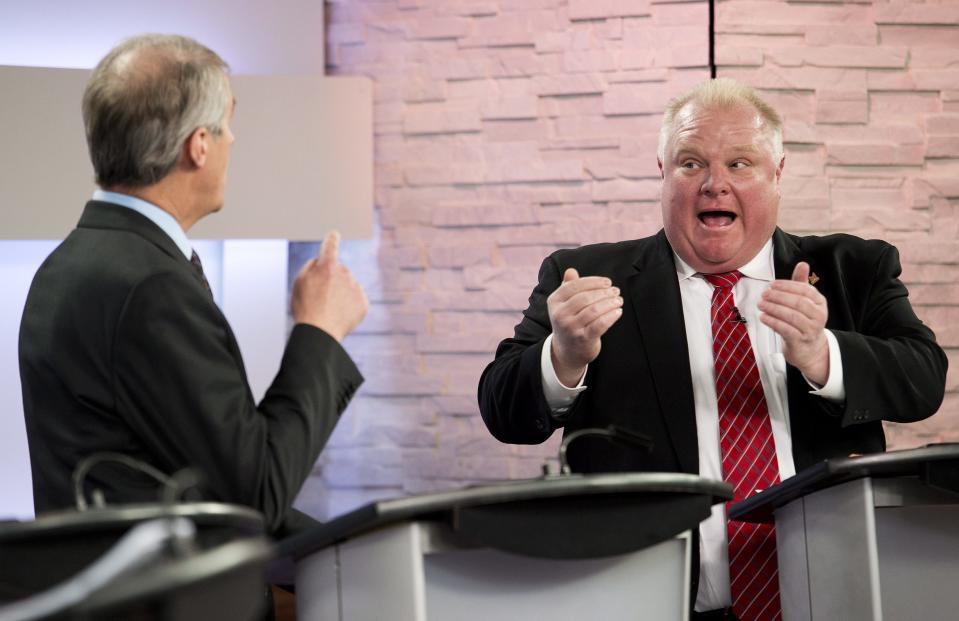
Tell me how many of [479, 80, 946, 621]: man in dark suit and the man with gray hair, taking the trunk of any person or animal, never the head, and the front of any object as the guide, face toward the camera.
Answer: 1

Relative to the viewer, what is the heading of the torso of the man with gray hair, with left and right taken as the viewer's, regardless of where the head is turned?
facing away from the viewer and to the right of the viewer

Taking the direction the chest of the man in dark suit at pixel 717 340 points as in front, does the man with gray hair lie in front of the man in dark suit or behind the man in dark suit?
in front

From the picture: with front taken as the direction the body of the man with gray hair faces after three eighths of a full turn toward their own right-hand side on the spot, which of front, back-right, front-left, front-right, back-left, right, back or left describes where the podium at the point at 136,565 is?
front

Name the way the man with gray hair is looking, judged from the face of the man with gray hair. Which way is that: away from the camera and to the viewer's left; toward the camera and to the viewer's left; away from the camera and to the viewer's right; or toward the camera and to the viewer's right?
away from the camera and to the viewer's right

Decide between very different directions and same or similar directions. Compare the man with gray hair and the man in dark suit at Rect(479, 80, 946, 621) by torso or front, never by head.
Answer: very different directions

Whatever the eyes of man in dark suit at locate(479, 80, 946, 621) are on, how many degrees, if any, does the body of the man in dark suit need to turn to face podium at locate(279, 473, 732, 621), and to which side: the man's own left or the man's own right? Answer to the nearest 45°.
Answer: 0° — they already face it

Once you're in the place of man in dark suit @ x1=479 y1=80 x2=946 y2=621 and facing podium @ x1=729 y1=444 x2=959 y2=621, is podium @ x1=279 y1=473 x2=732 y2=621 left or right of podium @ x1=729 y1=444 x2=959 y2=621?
right

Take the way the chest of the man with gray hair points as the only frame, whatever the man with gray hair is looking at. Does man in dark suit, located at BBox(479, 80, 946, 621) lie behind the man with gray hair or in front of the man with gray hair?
in front
